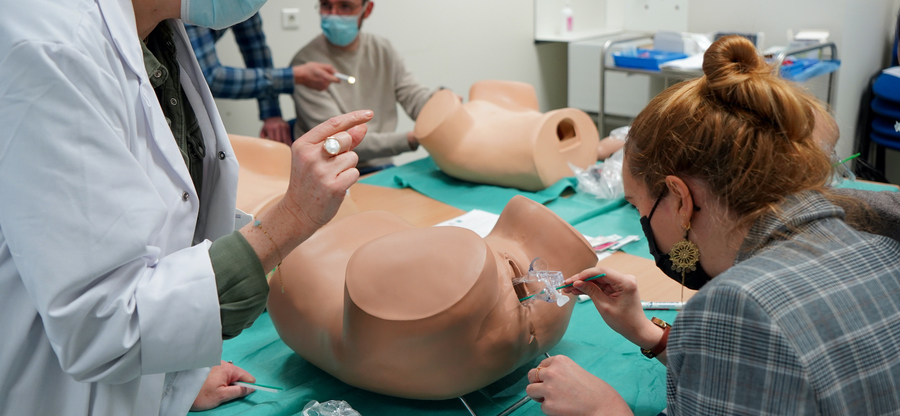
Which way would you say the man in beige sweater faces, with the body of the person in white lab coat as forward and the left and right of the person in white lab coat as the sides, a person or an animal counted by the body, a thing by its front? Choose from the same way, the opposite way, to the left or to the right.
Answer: to the right

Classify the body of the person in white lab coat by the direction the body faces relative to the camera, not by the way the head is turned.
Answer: to the viewer's right

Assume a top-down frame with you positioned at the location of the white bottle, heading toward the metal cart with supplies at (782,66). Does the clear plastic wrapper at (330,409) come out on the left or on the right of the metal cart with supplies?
right

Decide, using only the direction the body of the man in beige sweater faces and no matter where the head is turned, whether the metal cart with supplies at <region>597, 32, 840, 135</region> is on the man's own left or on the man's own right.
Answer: on the man's own left

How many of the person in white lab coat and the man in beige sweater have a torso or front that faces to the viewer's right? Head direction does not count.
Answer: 1

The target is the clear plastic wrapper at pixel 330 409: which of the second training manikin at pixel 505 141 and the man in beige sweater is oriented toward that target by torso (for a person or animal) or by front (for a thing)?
the man in beige sweater
